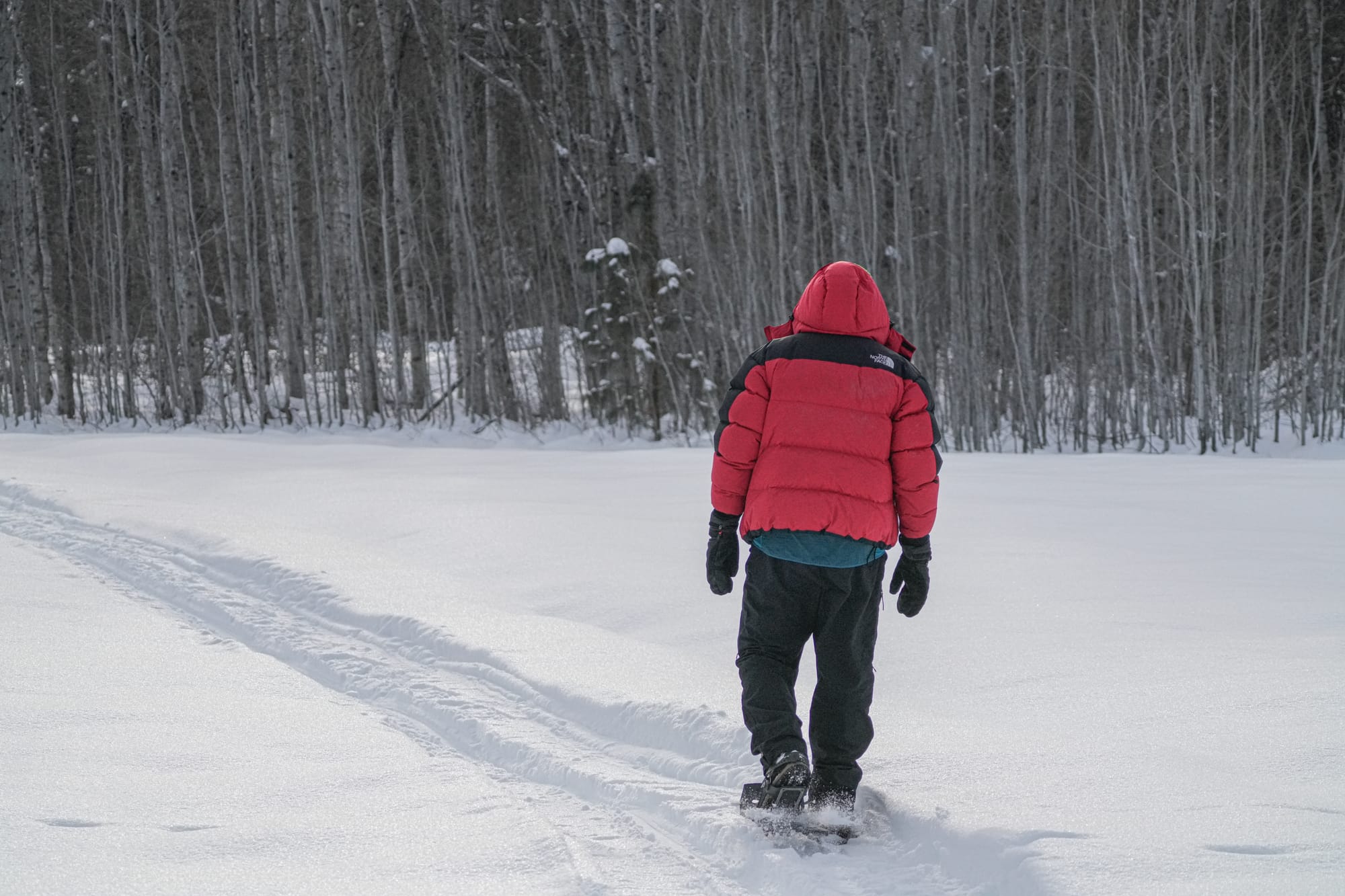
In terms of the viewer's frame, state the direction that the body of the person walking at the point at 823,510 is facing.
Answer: away from the camera
